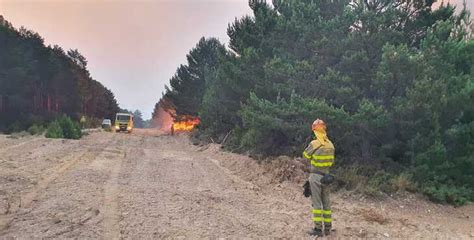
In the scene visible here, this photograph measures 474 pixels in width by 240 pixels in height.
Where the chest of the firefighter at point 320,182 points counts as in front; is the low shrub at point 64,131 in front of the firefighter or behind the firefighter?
in front

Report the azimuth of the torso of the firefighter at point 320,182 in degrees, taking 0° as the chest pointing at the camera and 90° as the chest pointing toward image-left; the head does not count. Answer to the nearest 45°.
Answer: approximately 135°
